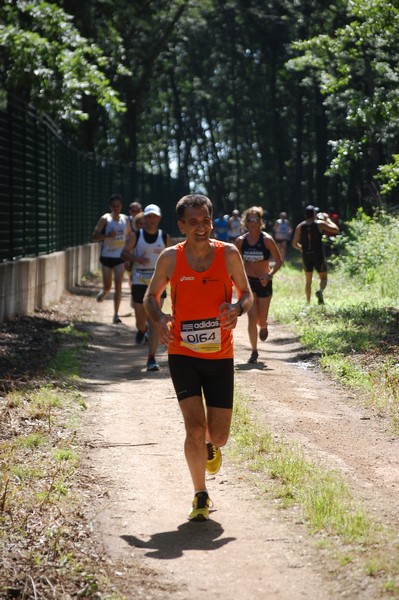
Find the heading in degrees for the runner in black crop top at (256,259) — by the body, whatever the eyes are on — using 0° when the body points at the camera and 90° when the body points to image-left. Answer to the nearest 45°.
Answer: approximately 0°

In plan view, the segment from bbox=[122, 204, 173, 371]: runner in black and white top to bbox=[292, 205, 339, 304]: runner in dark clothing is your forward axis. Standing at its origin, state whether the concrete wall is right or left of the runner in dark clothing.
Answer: left

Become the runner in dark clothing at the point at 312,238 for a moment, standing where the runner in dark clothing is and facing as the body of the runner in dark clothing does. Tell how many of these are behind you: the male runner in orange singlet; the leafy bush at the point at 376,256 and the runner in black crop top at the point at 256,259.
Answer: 2

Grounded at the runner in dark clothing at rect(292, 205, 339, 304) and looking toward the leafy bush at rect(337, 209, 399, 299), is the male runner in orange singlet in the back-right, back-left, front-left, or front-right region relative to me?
back-right

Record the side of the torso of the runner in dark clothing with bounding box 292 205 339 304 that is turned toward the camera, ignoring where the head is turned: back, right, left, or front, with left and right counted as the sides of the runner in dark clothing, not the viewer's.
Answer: back

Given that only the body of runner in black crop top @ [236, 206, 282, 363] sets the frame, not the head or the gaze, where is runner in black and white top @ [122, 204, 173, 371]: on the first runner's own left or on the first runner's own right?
on the first runner's own right

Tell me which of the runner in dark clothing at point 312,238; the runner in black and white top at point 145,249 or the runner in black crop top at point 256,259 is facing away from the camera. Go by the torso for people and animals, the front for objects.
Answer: the runner in dark clothing

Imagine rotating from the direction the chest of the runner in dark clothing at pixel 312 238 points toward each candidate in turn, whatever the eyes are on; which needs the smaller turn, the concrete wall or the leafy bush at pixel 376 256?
the leafy bush

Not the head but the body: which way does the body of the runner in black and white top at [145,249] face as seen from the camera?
toward the camera

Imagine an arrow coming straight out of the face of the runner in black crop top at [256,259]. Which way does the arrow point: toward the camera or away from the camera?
toward the camera

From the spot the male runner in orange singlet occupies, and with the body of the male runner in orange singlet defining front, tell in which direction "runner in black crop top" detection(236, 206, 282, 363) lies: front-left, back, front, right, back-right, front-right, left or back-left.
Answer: back

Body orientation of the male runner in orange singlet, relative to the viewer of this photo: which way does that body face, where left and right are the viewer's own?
facing the viewer

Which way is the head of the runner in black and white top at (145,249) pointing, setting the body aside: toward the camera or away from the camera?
toward the camera

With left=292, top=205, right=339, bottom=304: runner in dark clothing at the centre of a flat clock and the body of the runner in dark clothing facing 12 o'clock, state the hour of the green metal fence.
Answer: The green metal fence is roughly at 9 o'clock from the runner in dark clothing.

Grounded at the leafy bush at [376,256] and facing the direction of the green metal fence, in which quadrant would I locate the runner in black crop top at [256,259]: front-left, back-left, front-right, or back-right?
front-left

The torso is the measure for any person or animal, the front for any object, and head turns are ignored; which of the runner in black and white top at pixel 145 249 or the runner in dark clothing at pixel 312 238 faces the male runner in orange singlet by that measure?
the runner in black and white top

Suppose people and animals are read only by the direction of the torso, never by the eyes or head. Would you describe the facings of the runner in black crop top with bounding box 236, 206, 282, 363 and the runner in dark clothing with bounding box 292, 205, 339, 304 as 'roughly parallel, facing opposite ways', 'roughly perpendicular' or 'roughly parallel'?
roughly parallel, facing opposite ways
